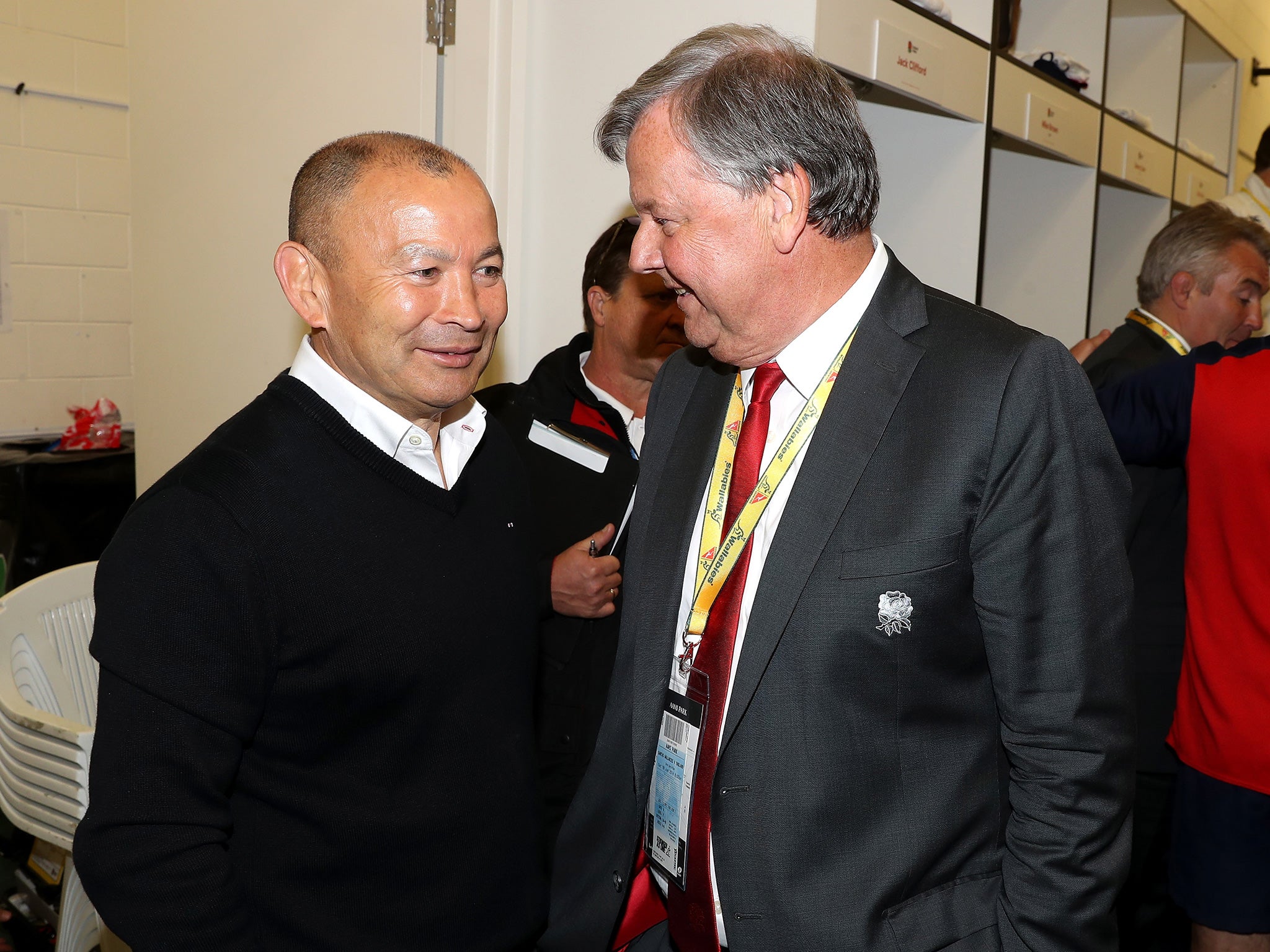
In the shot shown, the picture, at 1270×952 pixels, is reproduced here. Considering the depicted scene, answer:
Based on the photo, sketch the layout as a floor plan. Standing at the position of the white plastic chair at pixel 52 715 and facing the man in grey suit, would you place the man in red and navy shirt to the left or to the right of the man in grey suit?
left

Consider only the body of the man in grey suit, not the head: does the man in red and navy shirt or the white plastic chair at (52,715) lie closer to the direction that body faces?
the white plastic chair

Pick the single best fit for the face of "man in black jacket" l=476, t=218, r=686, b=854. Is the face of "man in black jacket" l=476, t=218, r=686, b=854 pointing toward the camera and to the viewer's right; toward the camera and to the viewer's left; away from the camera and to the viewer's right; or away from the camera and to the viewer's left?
toward the camera and to the viewer's right

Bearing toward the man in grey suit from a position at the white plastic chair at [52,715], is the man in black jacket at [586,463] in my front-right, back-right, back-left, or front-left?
front-left

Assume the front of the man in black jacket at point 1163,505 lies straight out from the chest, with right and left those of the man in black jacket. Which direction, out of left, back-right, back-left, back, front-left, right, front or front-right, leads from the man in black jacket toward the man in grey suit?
right

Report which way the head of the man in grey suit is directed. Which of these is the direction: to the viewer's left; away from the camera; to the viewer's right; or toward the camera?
to the viewer's left

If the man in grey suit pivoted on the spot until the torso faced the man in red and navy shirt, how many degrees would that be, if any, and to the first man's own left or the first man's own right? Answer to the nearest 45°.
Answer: approximately 180°

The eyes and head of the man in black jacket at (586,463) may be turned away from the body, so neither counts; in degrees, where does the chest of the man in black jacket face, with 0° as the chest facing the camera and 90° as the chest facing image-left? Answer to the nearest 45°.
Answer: approximately 315°

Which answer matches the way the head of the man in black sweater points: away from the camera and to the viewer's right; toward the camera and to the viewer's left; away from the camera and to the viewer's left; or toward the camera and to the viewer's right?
toward the camera and to the viewer's right

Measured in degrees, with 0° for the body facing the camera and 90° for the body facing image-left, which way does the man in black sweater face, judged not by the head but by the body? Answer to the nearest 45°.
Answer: approximately 315°

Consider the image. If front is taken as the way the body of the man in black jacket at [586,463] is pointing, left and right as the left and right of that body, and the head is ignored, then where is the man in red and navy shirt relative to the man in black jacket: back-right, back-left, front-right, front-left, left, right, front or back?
front-left
